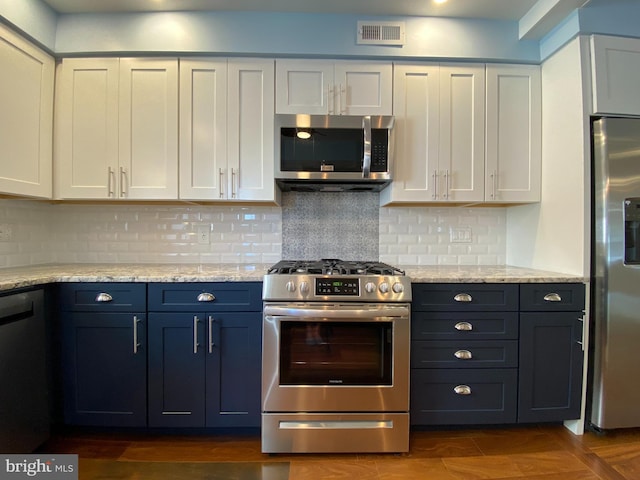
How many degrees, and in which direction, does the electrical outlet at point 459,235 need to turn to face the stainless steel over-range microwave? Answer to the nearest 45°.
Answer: approximately 45° to its right

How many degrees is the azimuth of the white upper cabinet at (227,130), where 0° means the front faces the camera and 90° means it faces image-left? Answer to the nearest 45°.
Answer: approximately 0°

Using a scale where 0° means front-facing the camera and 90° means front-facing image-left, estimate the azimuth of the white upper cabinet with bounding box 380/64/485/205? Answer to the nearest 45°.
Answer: approximately 0°

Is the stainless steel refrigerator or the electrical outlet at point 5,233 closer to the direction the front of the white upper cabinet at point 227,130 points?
the stainless steel refrigerator
